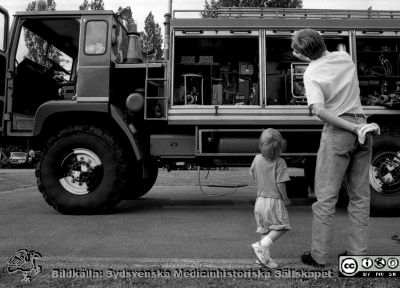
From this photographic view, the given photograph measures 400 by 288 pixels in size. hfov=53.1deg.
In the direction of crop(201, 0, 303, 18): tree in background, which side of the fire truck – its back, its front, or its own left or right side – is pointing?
right

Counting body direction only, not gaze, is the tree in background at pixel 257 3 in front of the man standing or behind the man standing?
in front

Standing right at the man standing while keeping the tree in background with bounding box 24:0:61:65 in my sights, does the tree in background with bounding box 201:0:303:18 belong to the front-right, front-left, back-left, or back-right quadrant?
front-right

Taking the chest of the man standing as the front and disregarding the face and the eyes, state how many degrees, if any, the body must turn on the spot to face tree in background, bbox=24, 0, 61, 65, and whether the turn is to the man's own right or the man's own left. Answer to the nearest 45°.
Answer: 0° — they already face it

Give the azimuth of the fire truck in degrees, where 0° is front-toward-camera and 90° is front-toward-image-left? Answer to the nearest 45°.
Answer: approximately 90°

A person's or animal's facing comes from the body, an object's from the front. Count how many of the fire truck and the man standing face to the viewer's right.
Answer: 0

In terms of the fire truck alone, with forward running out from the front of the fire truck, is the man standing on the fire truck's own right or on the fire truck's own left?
on the fire truck's own left

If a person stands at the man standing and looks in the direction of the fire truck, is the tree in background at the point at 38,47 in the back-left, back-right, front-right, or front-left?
front-left

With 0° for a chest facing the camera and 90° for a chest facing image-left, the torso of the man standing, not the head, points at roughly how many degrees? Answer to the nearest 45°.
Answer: approximately 135°

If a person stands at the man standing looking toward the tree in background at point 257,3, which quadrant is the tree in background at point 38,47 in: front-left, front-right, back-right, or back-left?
front-left

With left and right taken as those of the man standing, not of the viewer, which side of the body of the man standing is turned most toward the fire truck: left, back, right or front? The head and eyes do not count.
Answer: front
